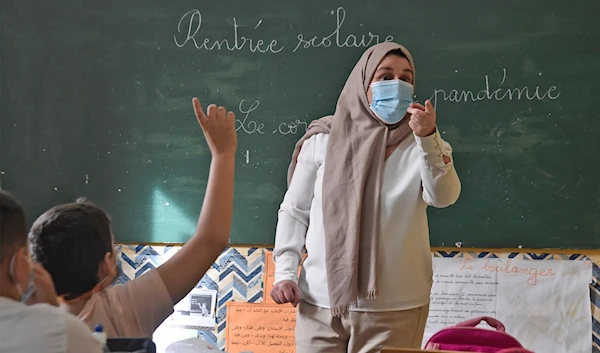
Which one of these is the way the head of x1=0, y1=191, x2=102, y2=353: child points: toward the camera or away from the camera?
away from the camera

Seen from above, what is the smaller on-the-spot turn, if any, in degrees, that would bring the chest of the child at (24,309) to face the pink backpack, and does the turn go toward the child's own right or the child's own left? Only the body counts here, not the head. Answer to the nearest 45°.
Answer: approximately 45° to the child's own right

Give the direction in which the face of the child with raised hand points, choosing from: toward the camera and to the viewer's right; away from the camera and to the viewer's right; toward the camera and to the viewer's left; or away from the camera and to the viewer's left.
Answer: away from the camera and to the viewer's right

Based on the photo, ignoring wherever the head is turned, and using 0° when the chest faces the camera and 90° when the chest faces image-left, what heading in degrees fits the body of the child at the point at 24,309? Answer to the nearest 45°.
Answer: approximately 225°

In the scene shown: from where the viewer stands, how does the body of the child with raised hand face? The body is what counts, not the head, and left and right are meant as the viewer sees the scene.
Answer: facing away from the viewer and to the right of the viewer
